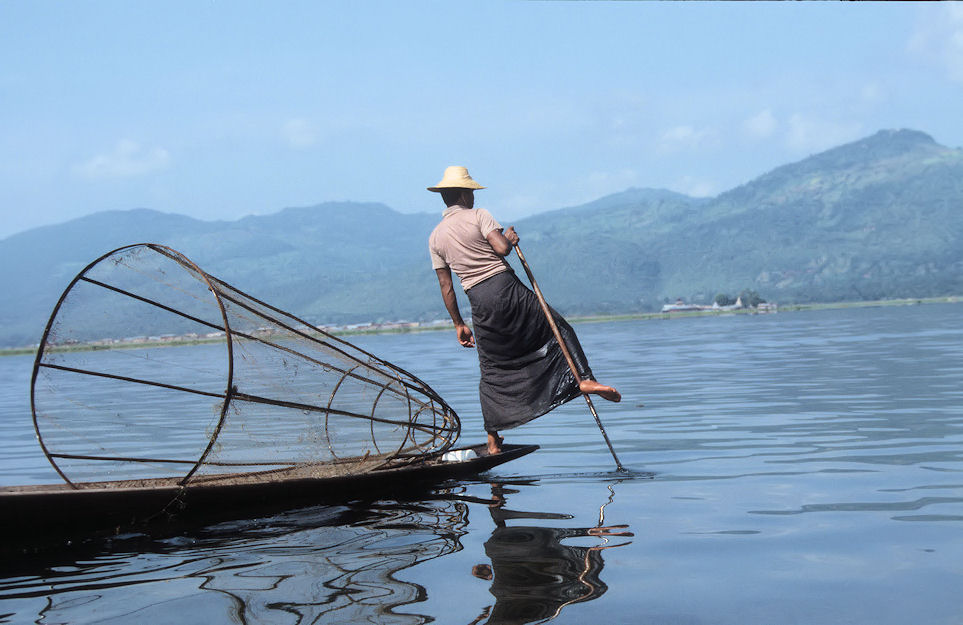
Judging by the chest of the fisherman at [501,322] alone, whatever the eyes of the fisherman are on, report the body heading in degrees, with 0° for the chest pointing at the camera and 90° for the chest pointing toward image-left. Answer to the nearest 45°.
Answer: approximately 225°

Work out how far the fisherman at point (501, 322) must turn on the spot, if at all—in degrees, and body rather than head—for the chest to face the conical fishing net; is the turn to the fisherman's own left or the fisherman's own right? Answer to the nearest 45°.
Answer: approximately 135° to the fisherman's own left
